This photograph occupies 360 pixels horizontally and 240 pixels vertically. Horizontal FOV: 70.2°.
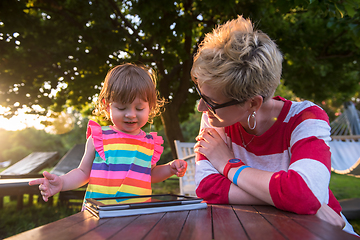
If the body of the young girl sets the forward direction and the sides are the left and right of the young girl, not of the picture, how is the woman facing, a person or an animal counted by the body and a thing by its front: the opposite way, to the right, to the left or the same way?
to the right

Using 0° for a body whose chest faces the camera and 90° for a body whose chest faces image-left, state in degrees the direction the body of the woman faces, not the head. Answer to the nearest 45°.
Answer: approximately 45°

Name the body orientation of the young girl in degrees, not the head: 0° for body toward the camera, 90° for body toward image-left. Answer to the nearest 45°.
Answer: approximately 0°

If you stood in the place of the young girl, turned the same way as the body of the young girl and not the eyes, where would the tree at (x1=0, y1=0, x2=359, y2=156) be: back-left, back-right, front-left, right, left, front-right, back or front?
back

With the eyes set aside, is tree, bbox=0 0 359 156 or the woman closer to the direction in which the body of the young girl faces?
the woman

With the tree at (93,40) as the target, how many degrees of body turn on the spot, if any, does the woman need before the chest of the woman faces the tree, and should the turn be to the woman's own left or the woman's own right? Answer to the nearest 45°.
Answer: approximately 90° to the woman's own right

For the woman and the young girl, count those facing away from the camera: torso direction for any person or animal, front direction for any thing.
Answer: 0

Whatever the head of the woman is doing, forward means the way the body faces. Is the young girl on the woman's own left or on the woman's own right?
on the woman's own right

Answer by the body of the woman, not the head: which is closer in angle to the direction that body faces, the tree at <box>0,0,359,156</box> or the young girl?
the young girl

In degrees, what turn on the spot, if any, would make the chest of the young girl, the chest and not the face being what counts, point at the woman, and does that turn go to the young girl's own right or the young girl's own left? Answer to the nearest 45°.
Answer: approximately 45° to the young girl's own left
